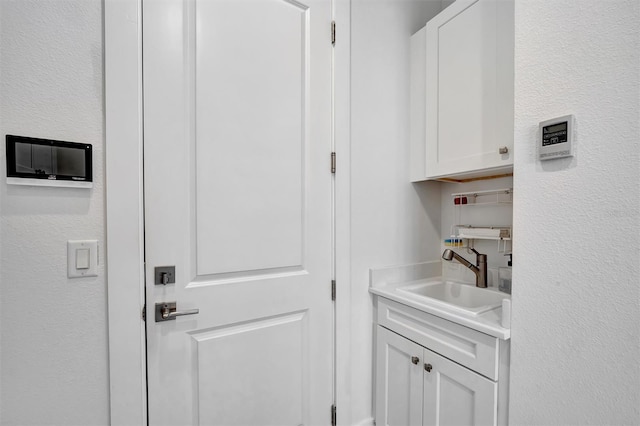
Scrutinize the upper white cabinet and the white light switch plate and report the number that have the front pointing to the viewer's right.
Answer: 0

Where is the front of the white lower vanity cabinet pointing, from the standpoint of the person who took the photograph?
facing the viewer and to the left of the viewer

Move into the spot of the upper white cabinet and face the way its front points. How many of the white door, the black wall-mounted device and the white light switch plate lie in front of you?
3

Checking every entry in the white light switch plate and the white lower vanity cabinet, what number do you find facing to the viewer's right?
0

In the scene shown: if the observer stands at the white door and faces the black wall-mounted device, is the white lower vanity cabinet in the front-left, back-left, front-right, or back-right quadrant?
back-left

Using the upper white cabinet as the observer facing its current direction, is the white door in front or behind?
in front

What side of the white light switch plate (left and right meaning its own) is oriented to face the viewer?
front

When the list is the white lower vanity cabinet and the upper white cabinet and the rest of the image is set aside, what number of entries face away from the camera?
0
